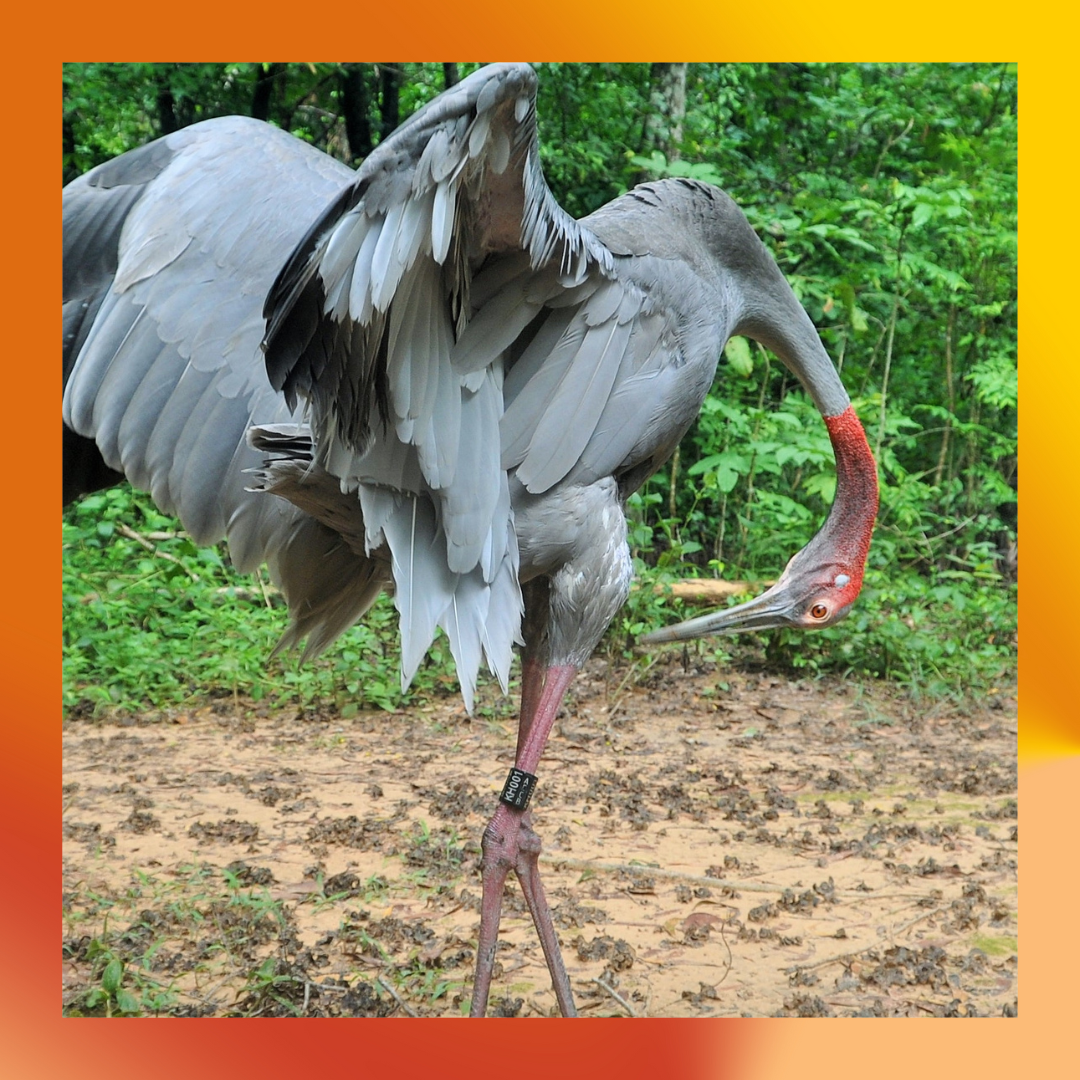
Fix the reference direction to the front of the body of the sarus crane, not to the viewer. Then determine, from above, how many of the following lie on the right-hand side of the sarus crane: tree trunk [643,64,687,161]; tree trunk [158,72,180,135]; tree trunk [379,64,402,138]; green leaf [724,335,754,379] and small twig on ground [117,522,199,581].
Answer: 0

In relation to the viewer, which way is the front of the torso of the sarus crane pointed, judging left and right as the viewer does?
facing to the right of the viewer

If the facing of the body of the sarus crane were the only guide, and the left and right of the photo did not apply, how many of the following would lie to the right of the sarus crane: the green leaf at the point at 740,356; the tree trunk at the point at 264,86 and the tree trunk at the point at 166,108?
0

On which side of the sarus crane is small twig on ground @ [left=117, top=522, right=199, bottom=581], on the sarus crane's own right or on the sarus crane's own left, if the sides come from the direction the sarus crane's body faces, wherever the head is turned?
on the sarus crane's own left

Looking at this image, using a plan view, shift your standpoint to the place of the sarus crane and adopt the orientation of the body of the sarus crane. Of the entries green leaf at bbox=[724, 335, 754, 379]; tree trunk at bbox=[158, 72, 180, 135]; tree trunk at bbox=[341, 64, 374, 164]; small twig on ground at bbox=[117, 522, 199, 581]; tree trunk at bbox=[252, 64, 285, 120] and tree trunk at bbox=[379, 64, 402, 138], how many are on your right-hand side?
0

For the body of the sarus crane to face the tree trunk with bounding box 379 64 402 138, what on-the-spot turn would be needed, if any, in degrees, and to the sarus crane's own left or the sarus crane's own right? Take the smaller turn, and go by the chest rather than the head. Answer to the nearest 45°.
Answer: approximately 90° to the sarus crane's own left

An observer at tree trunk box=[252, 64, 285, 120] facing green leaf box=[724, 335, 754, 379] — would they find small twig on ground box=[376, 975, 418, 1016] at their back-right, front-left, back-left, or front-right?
front-right

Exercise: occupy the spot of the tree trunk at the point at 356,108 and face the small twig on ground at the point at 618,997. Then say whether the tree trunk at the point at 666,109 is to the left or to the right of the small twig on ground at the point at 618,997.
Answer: left

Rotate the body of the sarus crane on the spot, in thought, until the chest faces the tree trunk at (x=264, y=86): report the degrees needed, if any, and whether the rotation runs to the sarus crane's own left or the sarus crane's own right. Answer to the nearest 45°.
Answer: approximately 90° to the sarus crane's own left

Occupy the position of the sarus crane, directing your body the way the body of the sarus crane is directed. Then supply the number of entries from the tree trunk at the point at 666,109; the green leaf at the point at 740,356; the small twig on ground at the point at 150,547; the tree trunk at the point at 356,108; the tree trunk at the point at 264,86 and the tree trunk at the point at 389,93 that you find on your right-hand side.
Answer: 0

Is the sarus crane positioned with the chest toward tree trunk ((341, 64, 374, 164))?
no

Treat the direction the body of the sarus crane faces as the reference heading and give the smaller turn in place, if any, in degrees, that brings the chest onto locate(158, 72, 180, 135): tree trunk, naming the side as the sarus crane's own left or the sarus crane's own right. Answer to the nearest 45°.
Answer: approximately 90° to the sarus crane's own left

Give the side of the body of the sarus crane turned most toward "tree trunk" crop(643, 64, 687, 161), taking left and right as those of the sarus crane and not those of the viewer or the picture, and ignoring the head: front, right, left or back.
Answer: left
